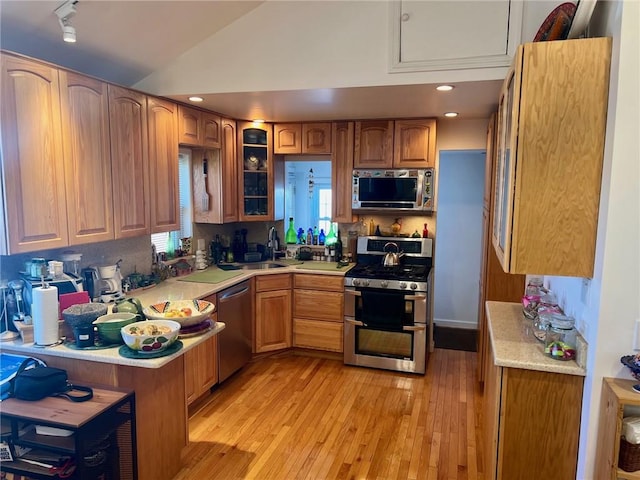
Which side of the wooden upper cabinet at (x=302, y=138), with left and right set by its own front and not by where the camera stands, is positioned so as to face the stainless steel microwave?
left

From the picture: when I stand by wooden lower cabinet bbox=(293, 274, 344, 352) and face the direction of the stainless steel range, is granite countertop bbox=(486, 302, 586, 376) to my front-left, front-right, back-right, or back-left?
front-right

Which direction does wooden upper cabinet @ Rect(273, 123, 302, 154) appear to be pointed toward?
toward the camera

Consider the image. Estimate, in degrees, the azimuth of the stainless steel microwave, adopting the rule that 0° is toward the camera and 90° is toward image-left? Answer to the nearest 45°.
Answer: approximately 0°

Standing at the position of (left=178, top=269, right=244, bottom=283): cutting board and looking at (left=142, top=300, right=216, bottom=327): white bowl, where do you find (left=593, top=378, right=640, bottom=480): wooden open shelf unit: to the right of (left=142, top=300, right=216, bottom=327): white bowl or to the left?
left

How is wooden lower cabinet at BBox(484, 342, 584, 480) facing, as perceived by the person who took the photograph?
facing to the left of the viewer

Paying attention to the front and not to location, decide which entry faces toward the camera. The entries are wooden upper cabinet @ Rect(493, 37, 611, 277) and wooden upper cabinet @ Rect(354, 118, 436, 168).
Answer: wooden upper cabinet @ Rect(354, 118, 436, 168)

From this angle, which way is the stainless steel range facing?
toward the camera

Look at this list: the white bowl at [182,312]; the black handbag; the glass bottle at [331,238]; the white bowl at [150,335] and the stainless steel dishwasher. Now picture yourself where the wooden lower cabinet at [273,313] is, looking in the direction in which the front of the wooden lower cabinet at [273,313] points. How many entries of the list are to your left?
1
